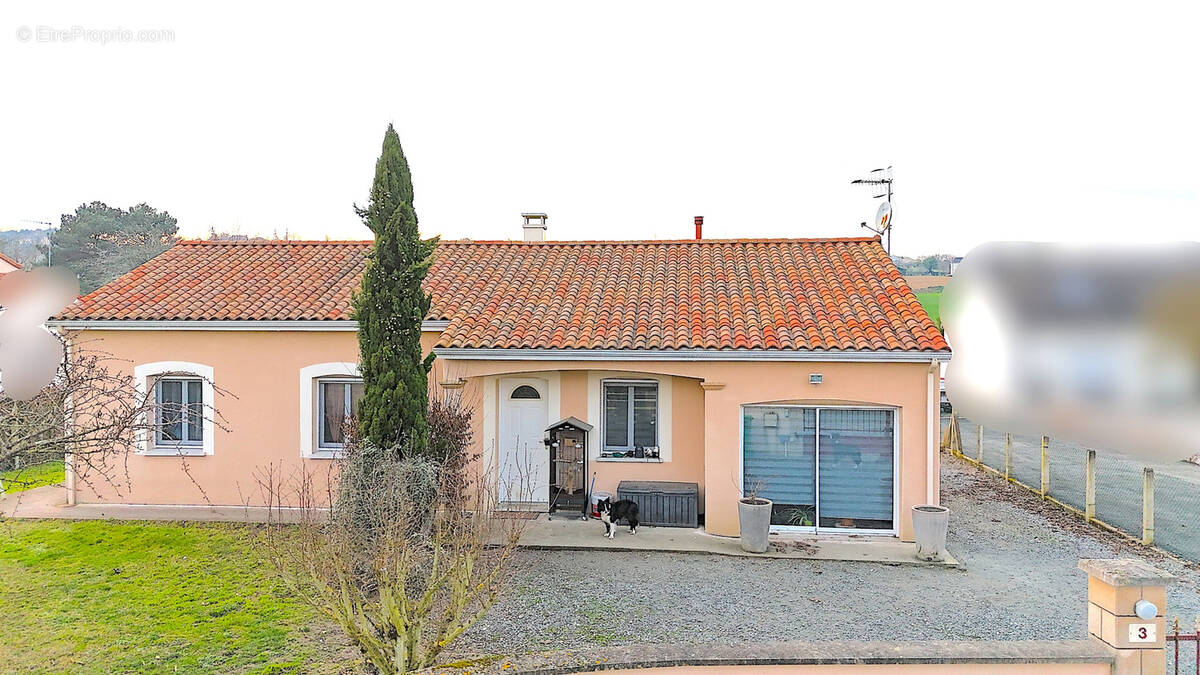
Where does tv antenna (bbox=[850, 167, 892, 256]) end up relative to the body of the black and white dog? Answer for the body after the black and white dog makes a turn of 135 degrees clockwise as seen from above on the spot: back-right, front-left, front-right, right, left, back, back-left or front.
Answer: front-right

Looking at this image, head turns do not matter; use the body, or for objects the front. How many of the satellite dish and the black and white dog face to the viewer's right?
0

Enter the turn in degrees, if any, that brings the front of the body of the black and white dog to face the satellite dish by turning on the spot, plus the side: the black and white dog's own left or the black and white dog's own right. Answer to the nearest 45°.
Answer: approximately 180°

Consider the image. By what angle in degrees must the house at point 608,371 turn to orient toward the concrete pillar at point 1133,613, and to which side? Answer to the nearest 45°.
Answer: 0° — it already faces it

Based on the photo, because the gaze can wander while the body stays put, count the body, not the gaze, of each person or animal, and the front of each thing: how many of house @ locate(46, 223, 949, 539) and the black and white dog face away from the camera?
0

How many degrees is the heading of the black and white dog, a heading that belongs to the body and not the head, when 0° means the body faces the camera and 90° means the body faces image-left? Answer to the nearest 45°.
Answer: approximately 45°
